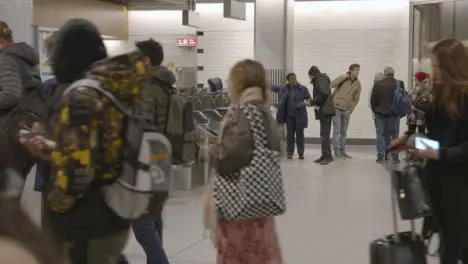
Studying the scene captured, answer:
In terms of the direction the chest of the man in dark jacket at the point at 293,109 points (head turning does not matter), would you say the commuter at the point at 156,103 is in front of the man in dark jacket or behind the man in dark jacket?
in front

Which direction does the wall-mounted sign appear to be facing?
toward the camera

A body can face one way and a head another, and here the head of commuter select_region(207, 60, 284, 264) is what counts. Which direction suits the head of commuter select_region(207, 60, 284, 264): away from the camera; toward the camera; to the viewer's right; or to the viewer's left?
away from the camera

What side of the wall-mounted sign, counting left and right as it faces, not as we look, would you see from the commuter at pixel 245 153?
front

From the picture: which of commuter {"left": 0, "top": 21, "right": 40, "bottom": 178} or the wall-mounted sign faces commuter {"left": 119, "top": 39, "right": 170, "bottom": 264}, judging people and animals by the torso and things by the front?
the wall-mounted sign

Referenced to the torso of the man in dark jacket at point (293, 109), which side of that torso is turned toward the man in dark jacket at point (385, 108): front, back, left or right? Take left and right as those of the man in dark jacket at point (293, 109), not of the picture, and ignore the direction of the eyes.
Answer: left

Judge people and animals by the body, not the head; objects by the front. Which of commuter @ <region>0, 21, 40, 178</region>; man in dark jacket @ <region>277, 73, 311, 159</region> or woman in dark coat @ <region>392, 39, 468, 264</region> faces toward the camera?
the man in dark jacket

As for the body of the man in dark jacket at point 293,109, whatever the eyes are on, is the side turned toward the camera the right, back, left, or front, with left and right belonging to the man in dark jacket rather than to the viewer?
front

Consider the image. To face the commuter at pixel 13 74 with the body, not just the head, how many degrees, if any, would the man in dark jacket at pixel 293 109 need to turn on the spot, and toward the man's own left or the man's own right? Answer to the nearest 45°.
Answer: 0° — they already face them

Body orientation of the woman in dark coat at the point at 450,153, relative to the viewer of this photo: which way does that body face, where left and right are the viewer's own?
facing to the left of the viewer

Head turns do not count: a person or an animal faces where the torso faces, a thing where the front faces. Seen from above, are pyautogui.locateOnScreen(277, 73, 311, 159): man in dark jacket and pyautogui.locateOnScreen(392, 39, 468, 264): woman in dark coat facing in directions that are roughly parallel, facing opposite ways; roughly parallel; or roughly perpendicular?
roughly perpendicular

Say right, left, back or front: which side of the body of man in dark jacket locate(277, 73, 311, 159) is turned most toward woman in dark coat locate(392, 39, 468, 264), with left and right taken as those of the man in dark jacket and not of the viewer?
front

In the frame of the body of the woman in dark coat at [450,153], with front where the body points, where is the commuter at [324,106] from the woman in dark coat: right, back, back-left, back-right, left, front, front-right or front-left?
right

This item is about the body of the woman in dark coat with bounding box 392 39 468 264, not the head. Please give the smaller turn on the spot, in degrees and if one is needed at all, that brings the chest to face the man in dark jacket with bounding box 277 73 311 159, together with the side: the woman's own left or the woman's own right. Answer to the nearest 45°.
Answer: approximately 90° to the woman's own right
